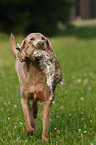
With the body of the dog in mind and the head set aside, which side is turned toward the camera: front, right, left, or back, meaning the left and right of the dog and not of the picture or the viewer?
front
